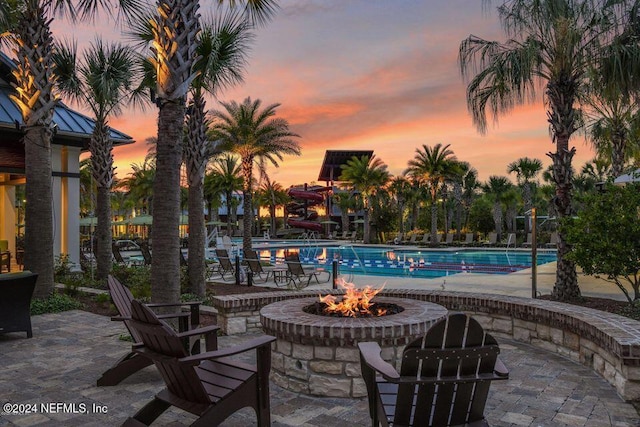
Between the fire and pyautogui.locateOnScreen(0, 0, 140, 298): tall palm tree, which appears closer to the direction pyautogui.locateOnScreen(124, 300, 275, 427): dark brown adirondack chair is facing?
the fire

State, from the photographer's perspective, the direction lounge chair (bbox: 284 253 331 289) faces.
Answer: facing away from the viewer and to the right of the viewer

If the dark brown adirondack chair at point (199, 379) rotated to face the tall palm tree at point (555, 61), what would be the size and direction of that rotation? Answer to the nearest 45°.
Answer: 0° — it already faces it

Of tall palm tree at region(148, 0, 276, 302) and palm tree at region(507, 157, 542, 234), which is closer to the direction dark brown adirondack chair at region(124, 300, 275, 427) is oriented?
the palm tree

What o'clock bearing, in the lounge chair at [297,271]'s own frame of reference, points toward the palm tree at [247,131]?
The palm tree is roughly at 10 o'clock from the lounge chair.

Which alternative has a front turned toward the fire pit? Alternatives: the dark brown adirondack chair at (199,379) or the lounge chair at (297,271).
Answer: the dark brown adirondack chair

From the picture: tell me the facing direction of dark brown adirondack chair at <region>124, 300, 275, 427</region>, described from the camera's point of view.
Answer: facing away from the viewer and to the right of the viewer

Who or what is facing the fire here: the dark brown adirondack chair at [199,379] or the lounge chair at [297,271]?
the dark brown adirondack chair

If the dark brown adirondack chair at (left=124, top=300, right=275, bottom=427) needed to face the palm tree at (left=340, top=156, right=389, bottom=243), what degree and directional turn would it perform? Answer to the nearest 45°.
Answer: approximately 45° to its left

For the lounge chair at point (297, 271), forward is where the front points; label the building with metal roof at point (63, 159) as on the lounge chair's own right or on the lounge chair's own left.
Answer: on the lounge chair's own left
